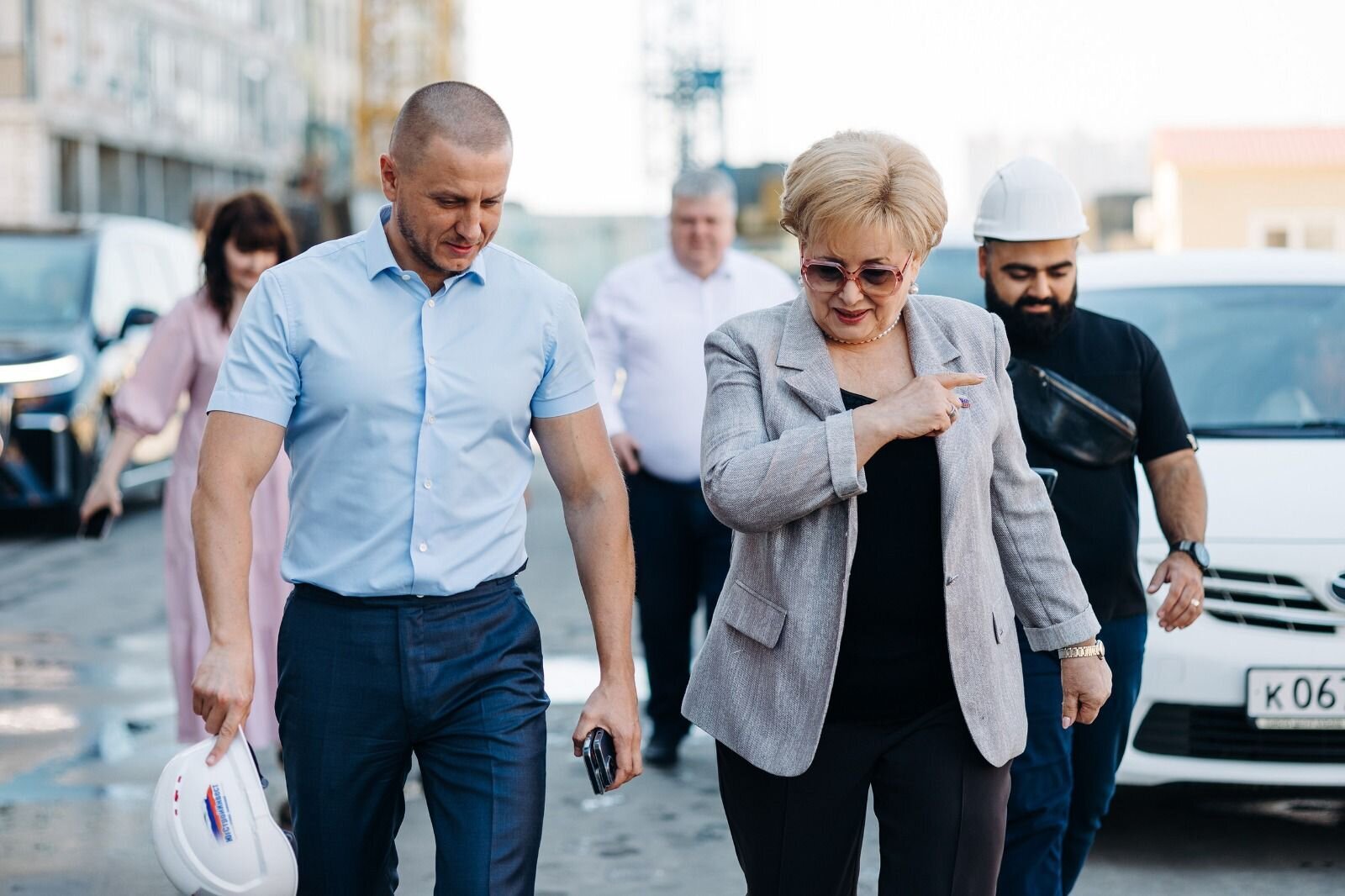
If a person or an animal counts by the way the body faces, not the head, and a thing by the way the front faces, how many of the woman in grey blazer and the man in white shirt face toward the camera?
2

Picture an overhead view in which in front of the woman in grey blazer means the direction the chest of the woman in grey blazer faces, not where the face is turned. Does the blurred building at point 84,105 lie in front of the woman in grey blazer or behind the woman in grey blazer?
behind

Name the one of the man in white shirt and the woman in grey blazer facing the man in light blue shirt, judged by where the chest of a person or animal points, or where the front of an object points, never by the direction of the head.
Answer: the man in white shirt

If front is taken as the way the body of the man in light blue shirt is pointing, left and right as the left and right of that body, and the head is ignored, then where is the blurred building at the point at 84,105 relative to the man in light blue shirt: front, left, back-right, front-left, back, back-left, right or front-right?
back

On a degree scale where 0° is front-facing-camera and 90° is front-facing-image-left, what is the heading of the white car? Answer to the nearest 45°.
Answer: approximately 0°
